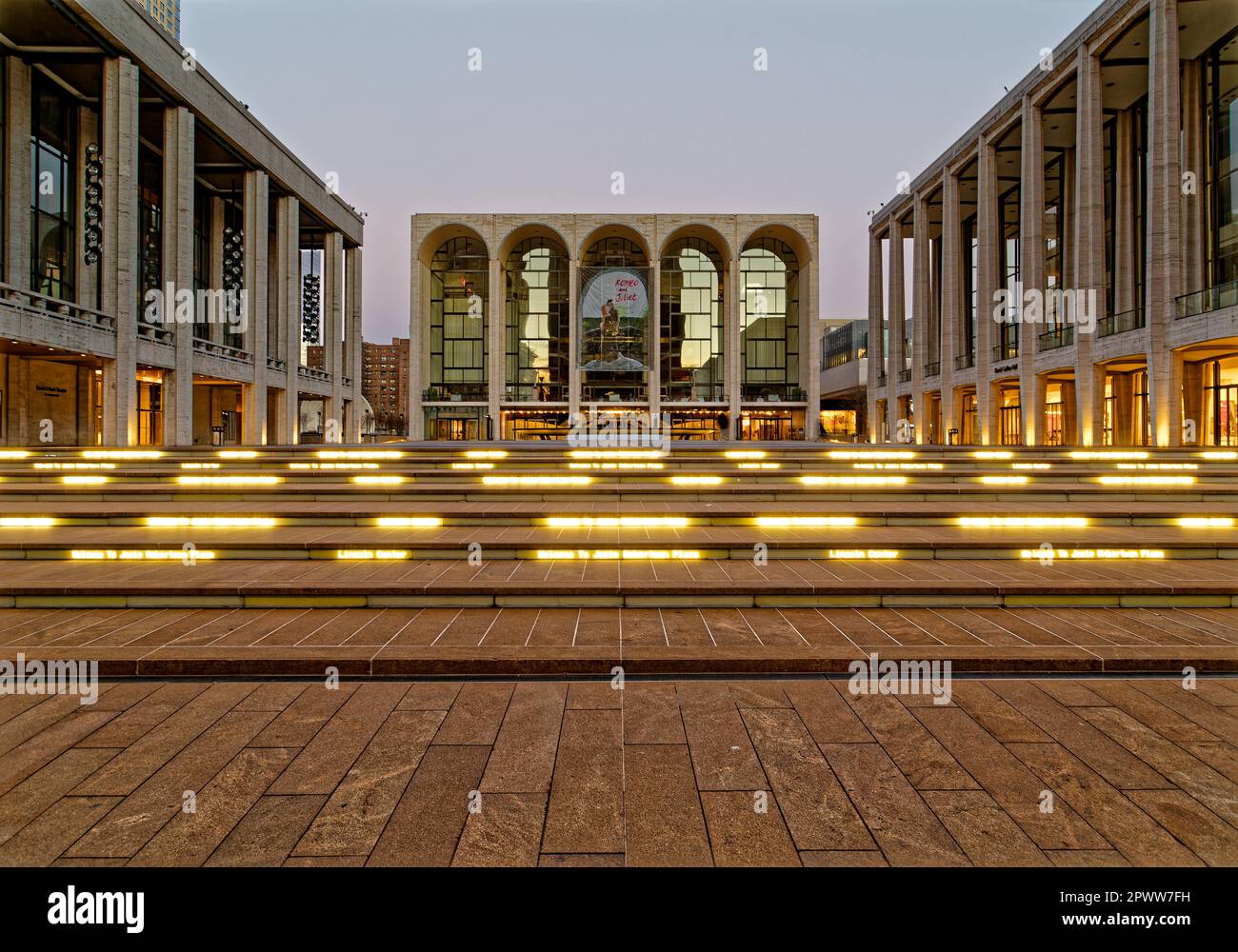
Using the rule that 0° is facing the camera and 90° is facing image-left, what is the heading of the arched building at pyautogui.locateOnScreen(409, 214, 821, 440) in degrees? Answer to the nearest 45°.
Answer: approximately 0°

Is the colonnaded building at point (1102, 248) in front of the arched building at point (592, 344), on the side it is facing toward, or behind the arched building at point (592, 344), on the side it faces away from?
in front

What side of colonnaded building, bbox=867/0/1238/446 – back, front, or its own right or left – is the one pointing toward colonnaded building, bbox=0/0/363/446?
front

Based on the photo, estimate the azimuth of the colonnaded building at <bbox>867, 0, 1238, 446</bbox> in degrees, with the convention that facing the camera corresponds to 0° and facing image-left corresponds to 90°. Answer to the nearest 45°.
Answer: approximately 45°

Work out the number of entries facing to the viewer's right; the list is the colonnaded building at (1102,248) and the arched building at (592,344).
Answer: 0

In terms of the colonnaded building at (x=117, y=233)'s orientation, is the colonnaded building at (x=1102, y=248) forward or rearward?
forward

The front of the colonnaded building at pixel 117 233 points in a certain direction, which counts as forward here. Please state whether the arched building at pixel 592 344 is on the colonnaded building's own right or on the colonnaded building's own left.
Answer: on the colonnaded building's own left

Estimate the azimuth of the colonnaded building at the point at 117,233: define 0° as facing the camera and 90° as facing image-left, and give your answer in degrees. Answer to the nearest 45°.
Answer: approximately 315°
